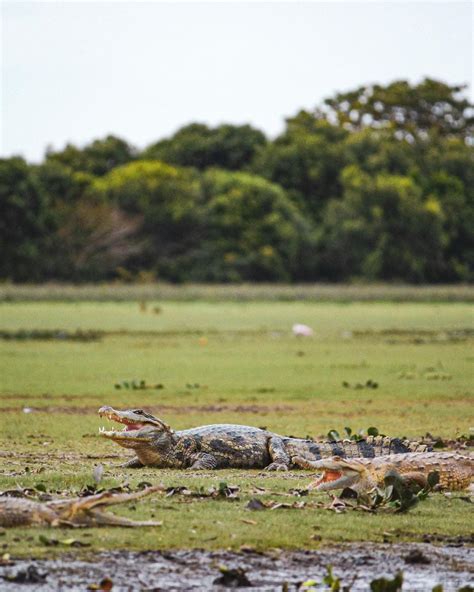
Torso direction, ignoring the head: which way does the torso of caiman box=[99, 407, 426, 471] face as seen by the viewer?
to the viewer's left

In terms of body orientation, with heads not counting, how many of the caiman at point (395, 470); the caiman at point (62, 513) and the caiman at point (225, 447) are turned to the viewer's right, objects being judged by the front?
1

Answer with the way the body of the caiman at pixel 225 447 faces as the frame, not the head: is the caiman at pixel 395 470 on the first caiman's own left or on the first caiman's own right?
on the first caiman's own left

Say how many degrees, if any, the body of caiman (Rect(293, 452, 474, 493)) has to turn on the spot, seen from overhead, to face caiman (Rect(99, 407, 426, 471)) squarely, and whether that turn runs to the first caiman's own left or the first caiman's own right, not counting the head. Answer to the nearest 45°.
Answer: approximately 45° to the first caiman's own right

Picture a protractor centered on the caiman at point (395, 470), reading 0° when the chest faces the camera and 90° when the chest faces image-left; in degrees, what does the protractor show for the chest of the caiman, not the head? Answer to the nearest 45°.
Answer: approximately 90°

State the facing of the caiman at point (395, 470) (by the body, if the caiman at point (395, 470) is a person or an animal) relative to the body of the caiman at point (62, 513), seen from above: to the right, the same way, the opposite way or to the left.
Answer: the opposite way

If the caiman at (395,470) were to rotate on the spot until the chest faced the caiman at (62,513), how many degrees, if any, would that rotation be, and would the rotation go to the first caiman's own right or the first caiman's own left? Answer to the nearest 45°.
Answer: approximately 45° to the first caiman's own left

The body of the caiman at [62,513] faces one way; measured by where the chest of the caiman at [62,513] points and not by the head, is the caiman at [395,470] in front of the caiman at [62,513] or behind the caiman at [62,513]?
in front

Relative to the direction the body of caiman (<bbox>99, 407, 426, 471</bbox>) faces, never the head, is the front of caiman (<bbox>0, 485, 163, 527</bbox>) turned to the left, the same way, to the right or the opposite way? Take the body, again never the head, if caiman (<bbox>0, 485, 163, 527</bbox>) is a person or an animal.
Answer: the opposite way

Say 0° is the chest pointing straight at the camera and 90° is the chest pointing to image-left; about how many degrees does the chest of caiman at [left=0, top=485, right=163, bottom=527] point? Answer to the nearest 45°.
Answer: approximately 270°

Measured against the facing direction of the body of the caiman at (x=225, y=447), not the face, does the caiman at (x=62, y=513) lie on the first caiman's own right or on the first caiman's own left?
on the first caiman's own left

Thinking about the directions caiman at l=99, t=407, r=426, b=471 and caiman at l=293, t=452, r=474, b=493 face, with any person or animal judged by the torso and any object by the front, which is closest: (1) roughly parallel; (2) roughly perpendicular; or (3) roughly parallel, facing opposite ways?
roughly parallel
